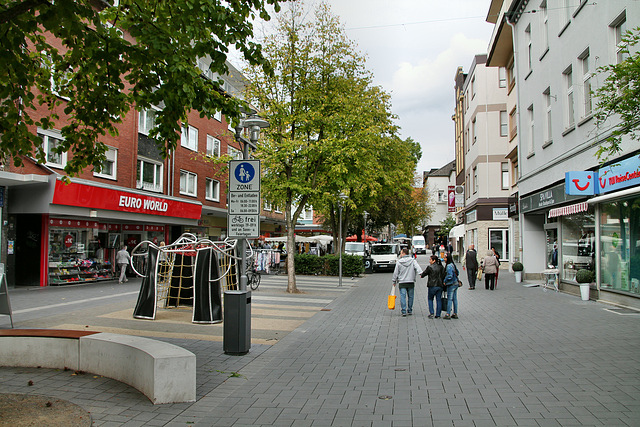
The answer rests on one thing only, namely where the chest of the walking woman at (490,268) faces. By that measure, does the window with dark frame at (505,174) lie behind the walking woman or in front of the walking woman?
in front

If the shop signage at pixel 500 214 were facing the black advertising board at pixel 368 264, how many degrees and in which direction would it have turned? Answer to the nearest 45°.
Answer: approximately 45° to its right

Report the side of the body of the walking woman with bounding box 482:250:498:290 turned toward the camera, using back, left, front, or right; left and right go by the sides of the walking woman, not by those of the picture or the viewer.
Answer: back

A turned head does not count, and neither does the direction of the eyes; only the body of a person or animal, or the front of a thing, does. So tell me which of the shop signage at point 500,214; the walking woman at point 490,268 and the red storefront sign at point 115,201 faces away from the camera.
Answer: the walking woman

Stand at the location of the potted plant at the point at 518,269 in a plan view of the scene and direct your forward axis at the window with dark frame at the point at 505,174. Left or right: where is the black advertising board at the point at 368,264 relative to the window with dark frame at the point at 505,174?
left

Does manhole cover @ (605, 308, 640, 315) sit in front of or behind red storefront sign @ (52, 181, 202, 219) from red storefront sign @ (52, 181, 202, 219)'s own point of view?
in front

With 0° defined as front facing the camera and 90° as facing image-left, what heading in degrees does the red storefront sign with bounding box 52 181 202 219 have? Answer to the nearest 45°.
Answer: approximately 315°
